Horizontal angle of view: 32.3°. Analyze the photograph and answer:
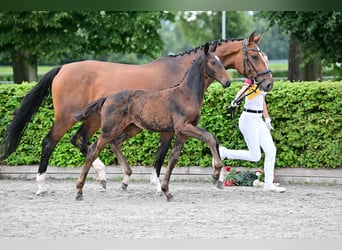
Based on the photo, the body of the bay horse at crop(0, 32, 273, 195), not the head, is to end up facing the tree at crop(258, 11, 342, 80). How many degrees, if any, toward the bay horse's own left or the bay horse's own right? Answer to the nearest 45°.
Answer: approximately 45° to the bay horse's own left

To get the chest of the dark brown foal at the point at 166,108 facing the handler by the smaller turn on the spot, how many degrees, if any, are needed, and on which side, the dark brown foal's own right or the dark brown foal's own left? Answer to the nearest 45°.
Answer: approximately 45° to the dark brown foal's own left

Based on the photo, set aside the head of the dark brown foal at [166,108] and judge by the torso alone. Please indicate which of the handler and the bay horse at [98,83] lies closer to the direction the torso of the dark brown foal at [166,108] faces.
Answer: the handler

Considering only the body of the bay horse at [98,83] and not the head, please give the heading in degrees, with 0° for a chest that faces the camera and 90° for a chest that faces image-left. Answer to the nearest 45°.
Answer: approximately 270°

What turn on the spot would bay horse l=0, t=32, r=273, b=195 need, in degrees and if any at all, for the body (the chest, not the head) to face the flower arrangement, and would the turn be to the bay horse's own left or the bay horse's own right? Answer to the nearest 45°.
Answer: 0° — it already faces it

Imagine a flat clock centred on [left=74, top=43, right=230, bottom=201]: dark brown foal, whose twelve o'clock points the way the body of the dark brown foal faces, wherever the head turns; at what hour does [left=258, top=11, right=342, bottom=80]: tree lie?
The tree is roughly at 10 o'clock from the dark brown foal.

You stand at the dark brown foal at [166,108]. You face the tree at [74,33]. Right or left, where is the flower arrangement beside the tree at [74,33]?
right

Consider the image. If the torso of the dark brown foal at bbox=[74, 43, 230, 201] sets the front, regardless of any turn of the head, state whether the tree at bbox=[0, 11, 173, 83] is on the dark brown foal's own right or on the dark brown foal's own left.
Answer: on the dark brown foal's own left

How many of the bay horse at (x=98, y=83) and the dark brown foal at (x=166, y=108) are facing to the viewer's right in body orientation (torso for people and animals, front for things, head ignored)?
2

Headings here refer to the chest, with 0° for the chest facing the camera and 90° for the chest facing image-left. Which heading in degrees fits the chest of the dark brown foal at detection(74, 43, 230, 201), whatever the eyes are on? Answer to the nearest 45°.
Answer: approximately 270°

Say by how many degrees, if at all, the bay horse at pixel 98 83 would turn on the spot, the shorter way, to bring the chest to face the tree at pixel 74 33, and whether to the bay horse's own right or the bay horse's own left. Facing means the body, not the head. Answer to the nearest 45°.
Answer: approximately 90° to the bay horse's own left

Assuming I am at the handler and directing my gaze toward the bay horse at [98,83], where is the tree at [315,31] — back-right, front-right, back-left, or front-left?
back-right
